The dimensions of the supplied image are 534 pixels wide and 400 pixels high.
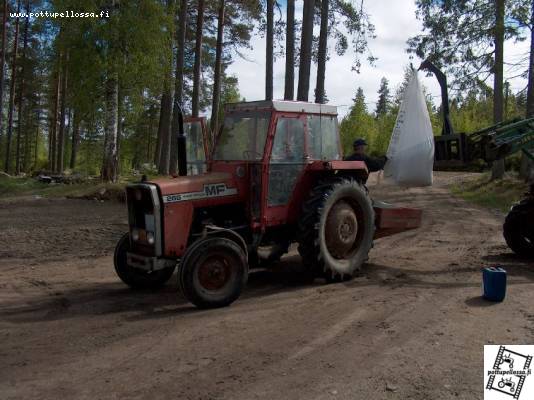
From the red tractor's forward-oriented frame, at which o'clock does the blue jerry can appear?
The blue jerry can is roughly at 8 o'clock from the red tractor.

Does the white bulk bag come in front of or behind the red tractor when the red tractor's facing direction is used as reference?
behind

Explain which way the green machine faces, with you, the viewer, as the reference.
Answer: facing to the left of the viewer

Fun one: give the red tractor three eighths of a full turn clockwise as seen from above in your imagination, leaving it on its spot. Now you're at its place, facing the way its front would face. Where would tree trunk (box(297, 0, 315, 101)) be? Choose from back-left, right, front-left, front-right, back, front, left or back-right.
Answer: front

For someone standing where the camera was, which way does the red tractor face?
facing the viewer and to the left of the viewer

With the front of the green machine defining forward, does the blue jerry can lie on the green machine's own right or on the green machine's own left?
on the green machine's own left

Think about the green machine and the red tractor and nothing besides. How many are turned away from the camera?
0

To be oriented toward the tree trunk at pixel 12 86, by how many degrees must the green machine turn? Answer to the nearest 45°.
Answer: approximately 45° to its right

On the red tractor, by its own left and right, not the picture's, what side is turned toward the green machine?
back

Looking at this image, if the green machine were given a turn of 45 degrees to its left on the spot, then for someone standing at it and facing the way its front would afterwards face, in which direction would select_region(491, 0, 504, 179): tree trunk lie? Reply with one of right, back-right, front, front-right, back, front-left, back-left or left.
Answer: back-right

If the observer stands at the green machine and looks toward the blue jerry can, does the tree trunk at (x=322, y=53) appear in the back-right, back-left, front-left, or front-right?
back-right

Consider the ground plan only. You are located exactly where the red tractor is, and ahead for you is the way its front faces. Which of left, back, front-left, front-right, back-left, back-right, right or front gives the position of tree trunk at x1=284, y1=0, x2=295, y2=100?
back-right

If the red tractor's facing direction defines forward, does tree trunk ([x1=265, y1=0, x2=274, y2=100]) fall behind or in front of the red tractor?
behind

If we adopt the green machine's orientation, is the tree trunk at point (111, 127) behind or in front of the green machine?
in front
